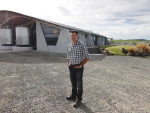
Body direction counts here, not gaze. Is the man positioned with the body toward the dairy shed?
no

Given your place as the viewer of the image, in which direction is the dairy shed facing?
facing the viewer and to the right of the viewer

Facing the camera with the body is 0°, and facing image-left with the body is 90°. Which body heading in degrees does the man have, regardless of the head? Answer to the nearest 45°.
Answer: approximately 45°

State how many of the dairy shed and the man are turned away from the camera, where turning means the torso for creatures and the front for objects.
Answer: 0

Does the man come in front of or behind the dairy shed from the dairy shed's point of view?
in front
